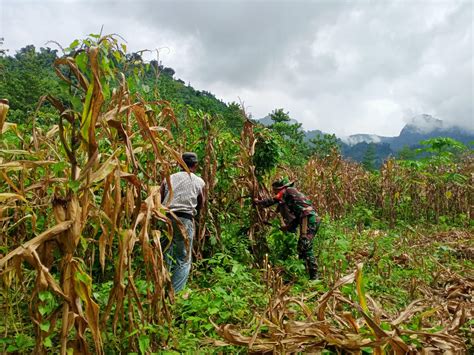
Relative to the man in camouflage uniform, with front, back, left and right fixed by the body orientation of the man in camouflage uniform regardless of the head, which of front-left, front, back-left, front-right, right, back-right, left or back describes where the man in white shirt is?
front-left

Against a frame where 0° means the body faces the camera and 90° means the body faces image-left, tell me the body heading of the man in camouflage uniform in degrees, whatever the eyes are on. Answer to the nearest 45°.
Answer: approximately 90°
